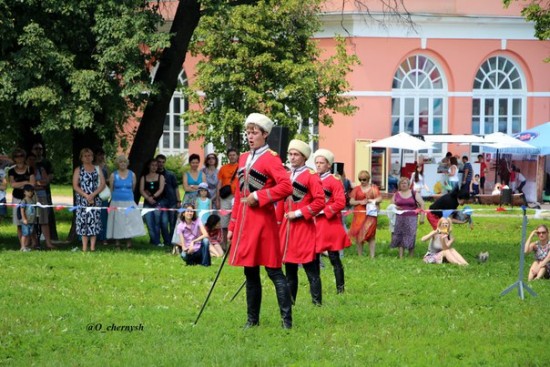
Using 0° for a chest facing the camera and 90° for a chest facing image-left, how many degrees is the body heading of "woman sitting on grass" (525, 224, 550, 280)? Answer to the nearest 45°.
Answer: approximately 45°

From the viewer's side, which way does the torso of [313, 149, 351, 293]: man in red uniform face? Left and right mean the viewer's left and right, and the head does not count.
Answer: facing the viewer and to the left of the viewer

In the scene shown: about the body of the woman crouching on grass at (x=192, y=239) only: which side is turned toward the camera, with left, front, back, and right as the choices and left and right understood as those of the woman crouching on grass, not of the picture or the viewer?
front

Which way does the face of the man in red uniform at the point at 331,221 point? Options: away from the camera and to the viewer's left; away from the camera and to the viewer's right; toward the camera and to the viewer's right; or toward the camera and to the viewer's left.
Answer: toward the camera and to the viewer's left

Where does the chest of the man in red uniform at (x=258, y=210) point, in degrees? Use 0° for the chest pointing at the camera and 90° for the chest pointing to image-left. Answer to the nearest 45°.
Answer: approximately 45°

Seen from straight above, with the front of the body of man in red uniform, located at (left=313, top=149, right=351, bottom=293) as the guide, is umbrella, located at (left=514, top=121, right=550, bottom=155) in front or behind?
behind

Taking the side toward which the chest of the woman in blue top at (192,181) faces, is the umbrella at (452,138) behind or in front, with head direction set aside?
behind

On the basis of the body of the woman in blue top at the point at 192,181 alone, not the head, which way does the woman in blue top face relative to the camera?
toward the camera

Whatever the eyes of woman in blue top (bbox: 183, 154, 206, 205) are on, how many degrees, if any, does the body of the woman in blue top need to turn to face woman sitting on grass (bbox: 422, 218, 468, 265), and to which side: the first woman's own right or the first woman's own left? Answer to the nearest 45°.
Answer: approximately 45° to the first woman's own left

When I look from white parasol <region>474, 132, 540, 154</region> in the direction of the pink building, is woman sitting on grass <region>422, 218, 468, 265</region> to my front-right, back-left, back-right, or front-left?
back-left

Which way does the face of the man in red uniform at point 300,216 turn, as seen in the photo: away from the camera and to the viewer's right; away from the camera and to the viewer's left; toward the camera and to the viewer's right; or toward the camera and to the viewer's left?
toward the camera and to the viewer's left

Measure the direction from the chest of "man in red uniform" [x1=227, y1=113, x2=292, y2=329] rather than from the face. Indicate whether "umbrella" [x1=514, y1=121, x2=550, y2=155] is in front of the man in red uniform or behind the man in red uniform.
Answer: behind

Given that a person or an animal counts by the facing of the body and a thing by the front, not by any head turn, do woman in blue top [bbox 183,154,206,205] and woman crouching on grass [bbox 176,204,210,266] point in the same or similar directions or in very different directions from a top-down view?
same or similar directions
